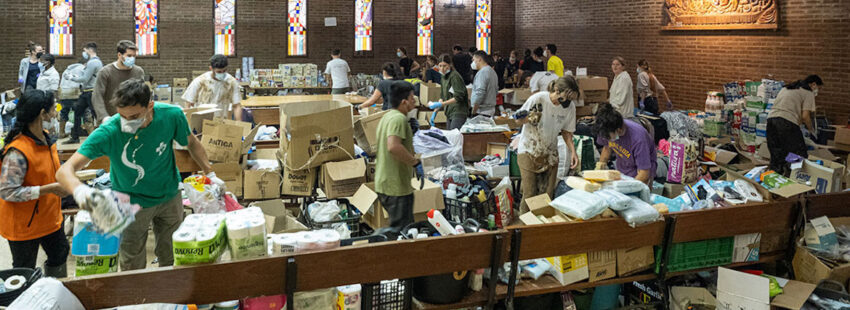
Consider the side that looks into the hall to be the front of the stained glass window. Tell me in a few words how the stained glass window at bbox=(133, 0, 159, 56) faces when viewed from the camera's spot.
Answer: facing the viewer

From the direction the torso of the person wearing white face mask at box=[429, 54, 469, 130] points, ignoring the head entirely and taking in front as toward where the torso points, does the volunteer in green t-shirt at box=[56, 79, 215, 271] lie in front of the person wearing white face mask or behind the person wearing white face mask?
in front

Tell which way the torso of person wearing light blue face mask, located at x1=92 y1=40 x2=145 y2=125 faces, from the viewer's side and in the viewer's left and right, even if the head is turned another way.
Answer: facing the viewer and to the right of the viewer

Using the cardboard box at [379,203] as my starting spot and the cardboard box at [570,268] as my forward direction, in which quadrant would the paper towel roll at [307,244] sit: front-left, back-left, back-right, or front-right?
front-right

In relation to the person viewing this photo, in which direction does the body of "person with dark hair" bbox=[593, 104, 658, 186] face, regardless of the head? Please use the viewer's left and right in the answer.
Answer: facing the viewer and to the left of the viewer

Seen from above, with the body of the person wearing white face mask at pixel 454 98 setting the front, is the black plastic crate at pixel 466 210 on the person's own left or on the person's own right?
on the person's own left

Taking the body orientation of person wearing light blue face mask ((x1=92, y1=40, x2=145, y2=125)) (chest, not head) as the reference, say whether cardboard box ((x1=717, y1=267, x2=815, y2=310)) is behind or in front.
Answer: in front

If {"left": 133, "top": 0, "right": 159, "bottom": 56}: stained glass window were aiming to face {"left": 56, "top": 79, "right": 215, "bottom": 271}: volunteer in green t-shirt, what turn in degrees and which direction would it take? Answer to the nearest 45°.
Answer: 0° — it already faces them

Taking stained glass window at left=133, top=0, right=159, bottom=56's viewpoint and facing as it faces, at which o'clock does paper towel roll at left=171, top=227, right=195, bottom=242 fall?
The paper towel roll is roughly at 12 o'clock from the stained glass window.

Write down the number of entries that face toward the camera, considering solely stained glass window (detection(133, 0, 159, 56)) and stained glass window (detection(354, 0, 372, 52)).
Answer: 2
